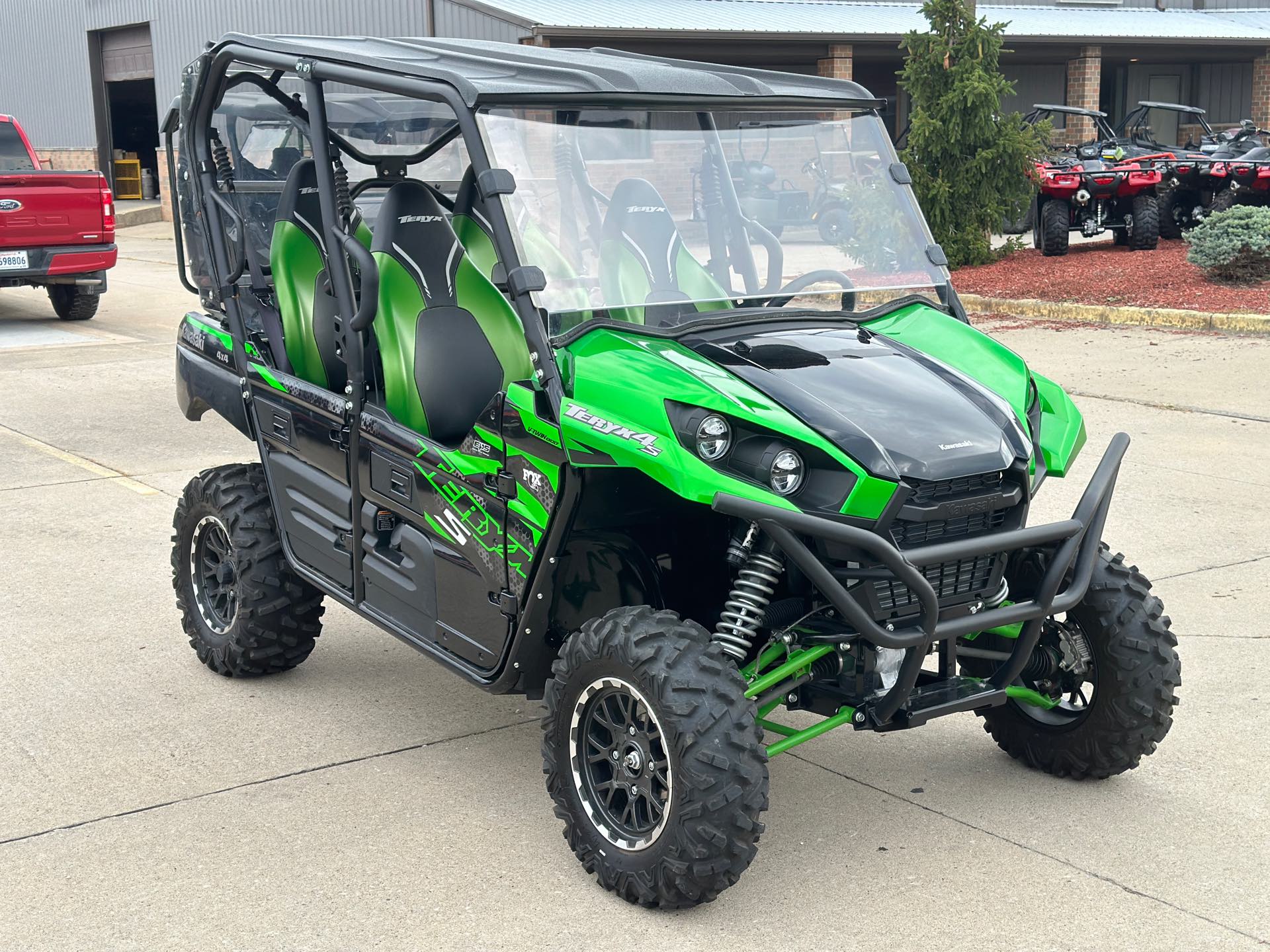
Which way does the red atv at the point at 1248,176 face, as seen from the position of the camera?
facing away from the viewer

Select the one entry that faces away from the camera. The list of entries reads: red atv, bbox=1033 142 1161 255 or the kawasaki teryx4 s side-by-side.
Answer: the red atv

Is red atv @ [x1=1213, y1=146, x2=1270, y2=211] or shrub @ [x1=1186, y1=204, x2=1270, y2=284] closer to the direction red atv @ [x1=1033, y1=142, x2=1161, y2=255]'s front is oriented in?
the red atv

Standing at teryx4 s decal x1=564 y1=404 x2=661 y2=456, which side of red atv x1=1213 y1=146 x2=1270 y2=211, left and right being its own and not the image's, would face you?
back

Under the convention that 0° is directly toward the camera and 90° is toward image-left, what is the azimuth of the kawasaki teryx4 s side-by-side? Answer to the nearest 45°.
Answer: approximately 315°

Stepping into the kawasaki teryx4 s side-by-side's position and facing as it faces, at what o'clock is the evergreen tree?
The evergreen tree is roughly at 8 o'clock from the kawasaki teryx4 s side-by-side.

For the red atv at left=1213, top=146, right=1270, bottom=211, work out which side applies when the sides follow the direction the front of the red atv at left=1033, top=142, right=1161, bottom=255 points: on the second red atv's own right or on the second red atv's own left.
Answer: on the second red atv's own right

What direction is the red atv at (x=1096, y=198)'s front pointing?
away from the camera

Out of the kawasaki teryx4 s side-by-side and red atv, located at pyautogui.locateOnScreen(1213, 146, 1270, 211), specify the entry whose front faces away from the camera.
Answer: the red atv
